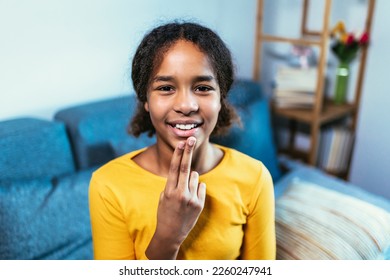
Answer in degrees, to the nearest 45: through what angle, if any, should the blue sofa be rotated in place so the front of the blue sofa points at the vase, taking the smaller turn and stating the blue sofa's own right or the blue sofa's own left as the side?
approximately 135° to the blue sofa's own left

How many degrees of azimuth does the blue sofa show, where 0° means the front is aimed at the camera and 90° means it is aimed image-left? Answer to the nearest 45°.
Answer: approximately 0°

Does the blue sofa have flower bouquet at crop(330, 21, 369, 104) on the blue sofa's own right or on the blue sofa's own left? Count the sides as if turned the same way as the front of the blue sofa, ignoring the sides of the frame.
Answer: on the blue sofa's own left

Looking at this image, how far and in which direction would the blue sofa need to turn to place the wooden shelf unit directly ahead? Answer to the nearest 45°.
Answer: approximately 135° to its left

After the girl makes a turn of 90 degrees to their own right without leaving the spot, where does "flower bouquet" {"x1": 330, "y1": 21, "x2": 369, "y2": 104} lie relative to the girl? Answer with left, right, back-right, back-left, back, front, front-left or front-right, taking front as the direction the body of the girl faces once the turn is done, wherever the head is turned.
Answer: back-right
